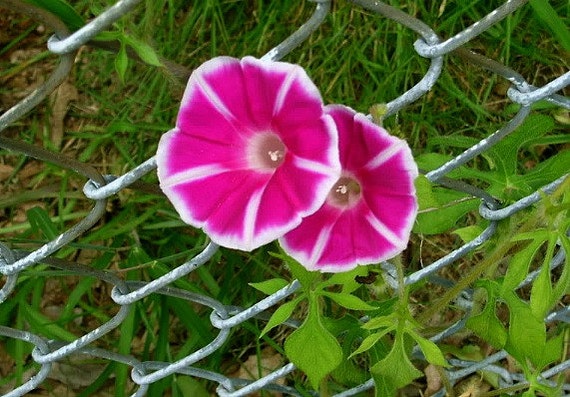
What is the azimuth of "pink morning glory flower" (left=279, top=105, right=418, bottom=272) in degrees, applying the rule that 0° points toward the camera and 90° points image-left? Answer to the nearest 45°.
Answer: approximately 0°
